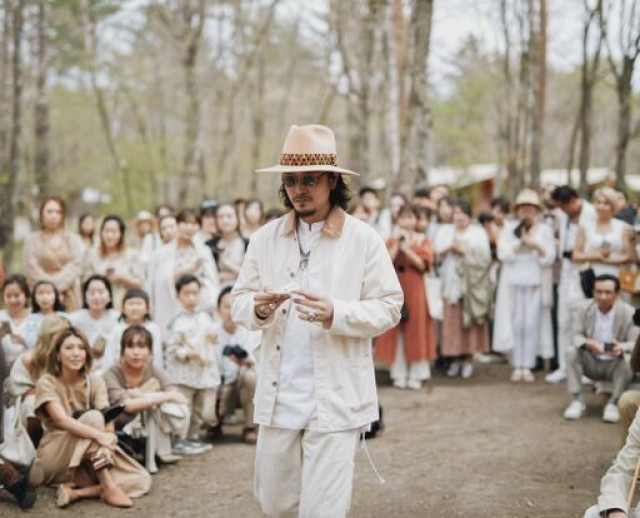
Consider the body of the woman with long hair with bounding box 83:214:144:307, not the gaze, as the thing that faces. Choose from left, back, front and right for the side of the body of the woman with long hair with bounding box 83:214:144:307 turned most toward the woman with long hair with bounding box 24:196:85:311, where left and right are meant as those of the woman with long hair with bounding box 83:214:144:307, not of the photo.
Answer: right

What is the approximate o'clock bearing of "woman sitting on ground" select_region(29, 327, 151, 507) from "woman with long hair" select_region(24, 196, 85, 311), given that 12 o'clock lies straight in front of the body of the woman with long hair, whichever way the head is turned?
The woman sitting on ground is roughly at 12 o'clock from the woman with long hair.

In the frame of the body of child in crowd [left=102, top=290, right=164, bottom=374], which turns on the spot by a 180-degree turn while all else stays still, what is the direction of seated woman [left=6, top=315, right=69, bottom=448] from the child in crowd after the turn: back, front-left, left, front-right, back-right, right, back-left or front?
back-left

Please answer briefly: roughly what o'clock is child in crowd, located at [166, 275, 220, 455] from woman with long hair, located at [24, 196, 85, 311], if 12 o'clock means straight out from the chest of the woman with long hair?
The child in crowd is roughly at 11 o'clock from the woman with long hair.

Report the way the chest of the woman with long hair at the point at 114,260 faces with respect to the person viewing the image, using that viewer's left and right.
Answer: facing the viewer

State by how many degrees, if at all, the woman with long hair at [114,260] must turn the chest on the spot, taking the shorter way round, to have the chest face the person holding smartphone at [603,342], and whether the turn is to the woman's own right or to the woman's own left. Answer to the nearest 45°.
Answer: approximately 45° to the woman's own left

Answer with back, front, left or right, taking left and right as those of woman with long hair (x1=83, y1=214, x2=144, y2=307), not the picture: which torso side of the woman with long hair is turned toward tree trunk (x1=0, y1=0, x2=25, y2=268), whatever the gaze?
back

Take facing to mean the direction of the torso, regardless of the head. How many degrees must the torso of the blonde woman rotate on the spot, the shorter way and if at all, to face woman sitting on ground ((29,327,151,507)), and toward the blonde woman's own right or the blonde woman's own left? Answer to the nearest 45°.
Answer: approximately 45° to the blonde woman's own right

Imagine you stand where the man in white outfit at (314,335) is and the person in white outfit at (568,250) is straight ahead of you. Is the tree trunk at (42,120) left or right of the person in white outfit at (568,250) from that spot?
left

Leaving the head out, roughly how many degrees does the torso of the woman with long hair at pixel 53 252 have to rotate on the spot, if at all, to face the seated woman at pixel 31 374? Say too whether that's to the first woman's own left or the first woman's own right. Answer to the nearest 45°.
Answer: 0° — they already face them

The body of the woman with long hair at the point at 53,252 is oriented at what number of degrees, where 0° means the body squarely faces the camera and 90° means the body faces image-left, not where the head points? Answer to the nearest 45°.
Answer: approximately 0°

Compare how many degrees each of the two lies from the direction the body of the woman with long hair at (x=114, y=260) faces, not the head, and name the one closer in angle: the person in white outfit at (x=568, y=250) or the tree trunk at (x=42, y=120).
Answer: the person in white outfit
